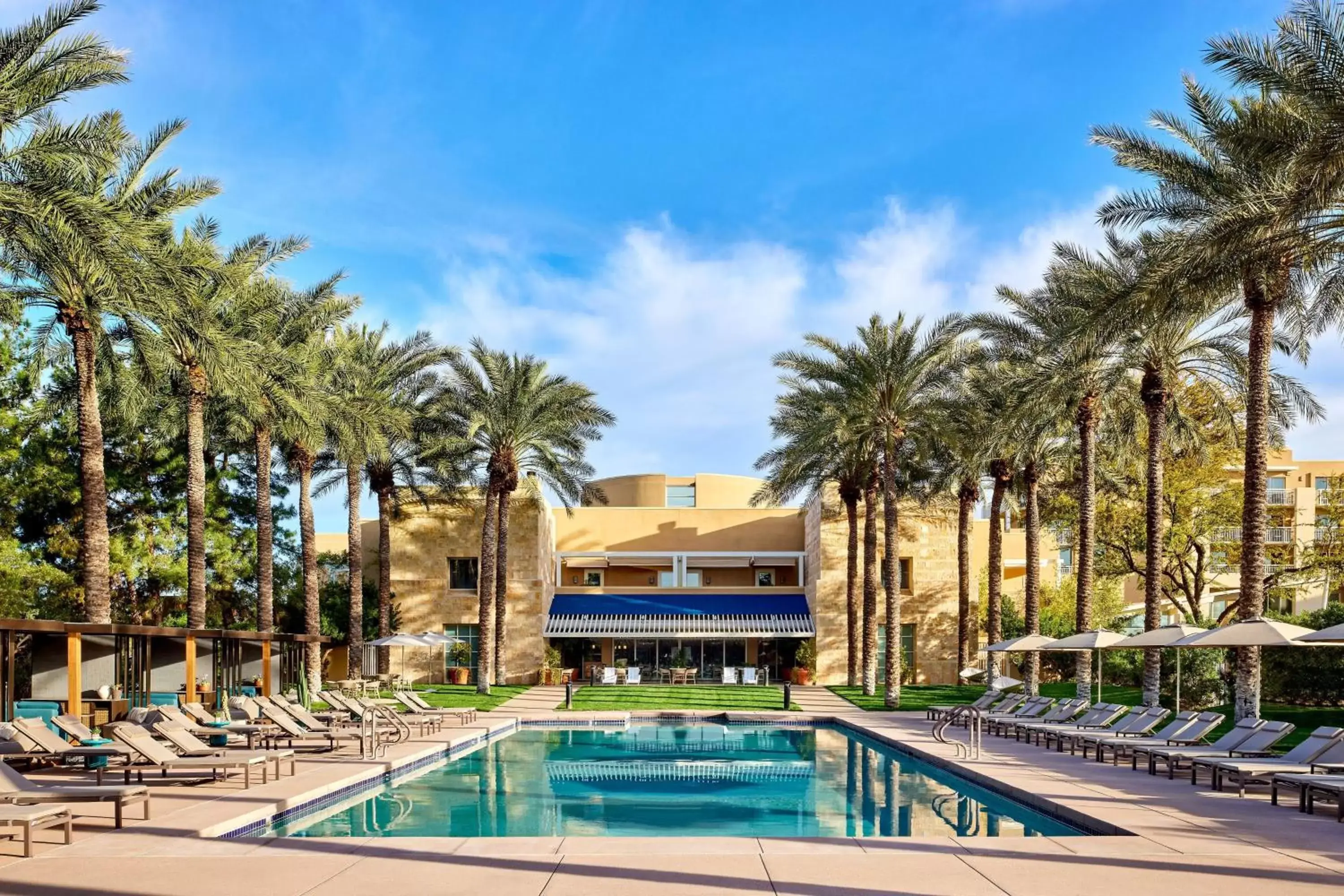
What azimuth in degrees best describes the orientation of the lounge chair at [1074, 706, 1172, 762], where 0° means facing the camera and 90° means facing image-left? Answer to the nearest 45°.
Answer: approximately 45°

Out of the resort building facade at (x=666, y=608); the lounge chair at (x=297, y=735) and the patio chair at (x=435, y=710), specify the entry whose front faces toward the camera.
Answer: the resort building facade

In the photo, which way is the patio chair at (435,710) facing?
to the viewer's right

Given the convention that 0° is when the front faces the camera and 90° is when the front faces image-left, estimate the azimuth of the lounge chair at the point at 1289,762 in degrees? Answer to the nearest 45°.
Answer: approximately 45°

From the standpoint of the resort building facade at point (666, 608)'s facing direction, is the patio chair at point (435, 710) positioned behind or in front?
in front

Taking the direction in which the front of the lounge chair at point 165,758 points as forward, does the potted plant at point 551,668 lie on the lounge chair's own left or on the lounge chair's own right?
on the lounge chair's own left

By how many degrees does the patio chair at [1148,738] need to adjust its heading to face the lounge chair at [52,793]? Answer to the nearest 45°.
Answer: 0° — it already faces it
